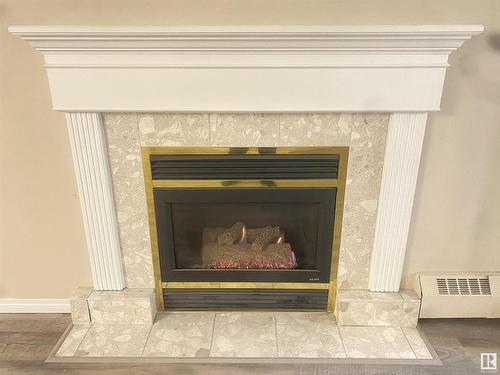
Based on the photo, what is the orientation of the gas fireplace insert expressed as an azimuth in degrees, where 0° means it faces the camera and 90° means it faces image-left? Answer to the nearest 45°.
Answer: approximately 0°

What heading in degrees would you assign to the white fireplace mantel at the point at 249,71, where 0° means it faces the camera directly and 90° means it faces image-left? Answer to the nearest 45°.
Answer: approximately 0°

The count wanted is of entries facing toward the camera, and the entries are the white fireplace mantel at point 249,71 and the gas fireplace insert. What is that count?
2
